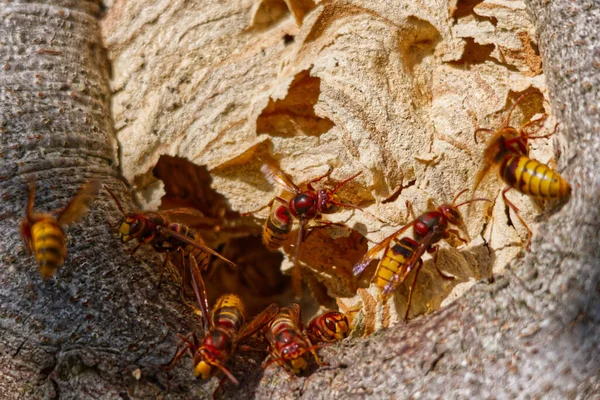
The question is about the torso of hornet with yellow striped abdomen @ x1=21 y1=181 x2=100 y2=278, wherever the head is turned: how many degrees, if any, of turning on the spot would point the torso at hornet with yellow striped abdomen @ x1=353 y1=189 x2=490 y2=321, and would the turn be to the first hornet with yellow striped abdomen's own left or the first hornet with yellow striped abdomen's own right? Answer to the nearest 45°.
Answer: approximately 90° to the first hornet with yellow striped abdomen's own right

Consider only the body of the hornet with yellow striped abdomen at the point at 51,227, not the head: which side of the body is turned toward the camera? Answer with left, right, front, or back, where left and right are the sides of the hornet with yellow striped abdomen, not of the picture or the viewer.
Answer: back

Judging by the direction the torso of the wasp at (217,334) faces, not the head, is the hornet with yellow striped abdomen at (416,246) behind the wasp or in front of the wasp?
behind

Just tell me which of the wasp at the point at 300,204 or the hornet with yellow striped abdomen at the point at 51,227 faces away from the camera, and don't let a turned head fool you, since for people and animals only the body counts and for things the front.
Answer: the hornet with yellow striped abdomen

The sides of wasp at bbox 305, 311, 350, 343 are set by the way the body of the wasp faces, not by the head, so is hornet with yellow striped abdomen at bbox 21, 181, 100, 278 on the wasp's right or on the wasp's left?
on the wasp's right

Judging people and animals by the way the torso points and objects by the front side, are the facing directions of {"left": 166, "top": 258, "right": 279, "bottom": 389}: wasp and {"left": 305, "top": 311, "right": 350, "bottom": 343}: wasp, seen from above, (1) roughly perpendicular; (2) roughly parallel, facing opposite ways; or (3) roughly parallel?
roughly perpendicular
